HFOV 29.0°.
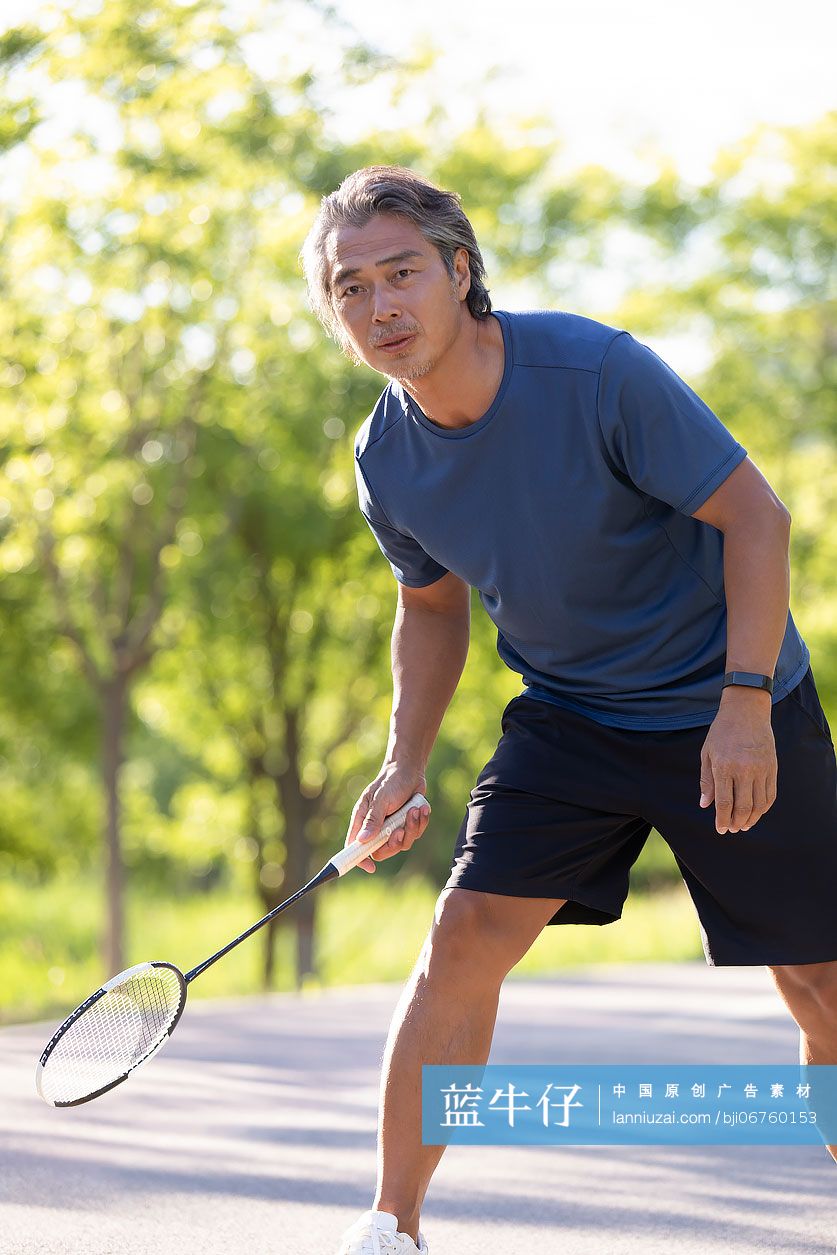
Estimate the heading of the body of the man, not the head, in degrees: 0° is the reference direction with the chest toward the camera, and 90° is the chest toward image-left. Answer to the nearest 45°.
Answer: approximately 45°

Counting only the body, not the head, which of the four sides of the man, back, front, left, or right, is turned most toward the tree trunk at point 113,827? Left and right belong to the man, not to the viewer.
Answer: right
